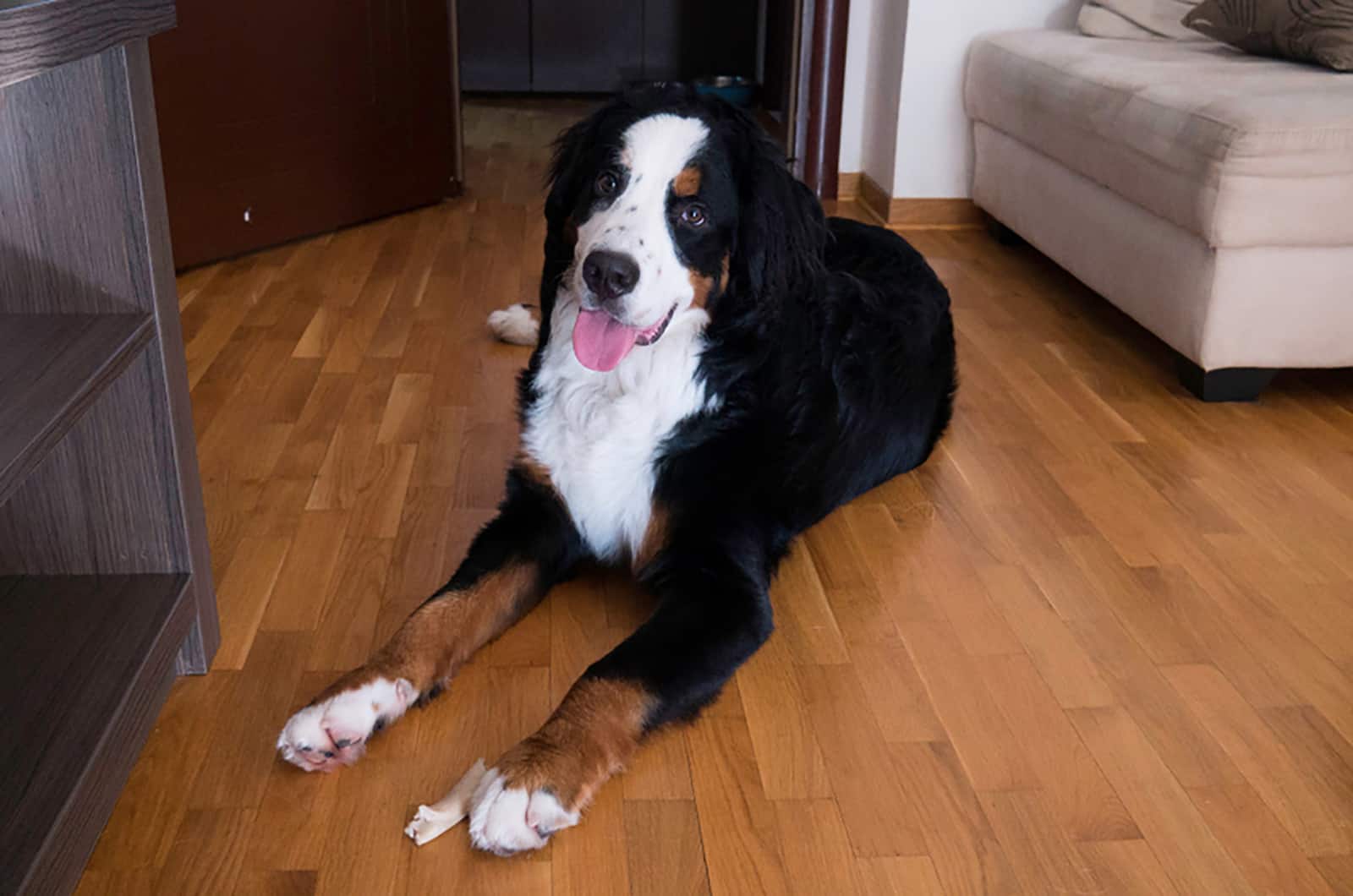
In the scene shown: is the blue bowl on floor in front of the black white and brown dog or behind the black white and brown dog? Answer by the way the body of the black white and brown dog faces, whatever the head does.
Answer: behind

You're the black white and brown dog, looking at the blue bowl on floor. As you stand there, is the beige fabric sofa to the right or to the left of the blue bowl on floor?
right

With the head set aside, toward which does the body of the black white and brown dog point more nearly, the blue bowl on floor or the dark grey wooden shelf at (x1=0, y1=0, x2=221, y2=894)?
the dark grey wooden shelf

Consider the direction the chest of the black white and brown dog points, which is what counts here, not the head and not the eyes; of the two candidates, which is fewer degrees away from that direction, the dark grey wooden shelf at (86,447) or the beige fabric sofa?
the dark grey wooden shelf

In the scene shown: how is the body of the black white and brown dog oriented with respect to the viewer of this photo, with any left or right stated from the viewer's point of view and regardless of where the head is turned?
facing the viewer and to the left of the viewer

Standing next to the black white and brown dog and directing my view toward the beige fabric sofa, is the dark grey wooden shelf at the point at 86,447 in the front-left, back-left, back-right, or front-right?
back-left

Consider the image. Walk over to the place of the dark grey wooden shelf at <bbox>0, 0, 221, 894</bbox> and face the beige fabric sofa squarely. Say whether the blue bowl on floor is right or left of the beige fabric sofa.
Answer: left

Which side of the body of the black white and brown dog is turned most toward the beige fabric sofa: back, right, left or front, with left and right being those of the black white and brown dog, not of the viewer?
back
